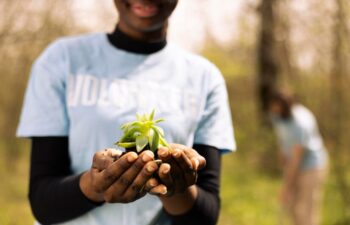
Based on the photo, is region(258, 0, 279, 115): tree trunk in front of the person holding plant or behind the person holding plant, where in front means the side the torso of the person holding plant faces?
behind

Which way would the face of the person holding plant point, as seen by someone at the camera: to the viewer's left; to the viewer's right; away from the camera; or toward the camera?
toward the camera

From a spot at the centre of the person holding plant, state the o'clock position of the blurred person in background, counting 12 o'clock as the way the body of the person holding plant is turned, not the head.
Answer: The blurred person in background is roughly at 7 o'clock from the person holding plant.

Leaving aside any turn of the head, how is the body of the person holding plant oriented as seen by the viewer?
toward the camera

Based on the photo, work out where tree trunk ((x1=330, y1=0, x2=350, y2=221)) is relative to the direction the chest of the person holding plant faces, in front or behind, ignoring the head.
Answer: behind
